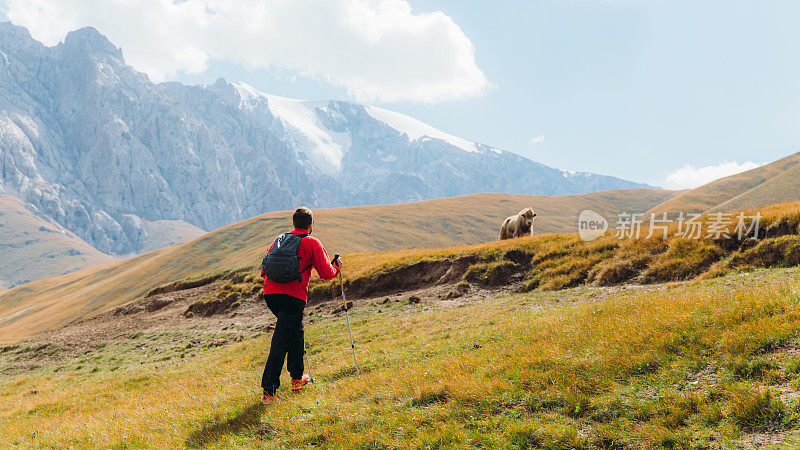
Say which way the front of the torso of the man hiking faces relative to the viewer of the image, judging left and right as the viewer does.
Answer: facing away from the viewer and to the right of the viewer

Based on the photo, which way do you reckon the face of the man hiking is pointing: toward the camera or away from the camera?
away from the camera
